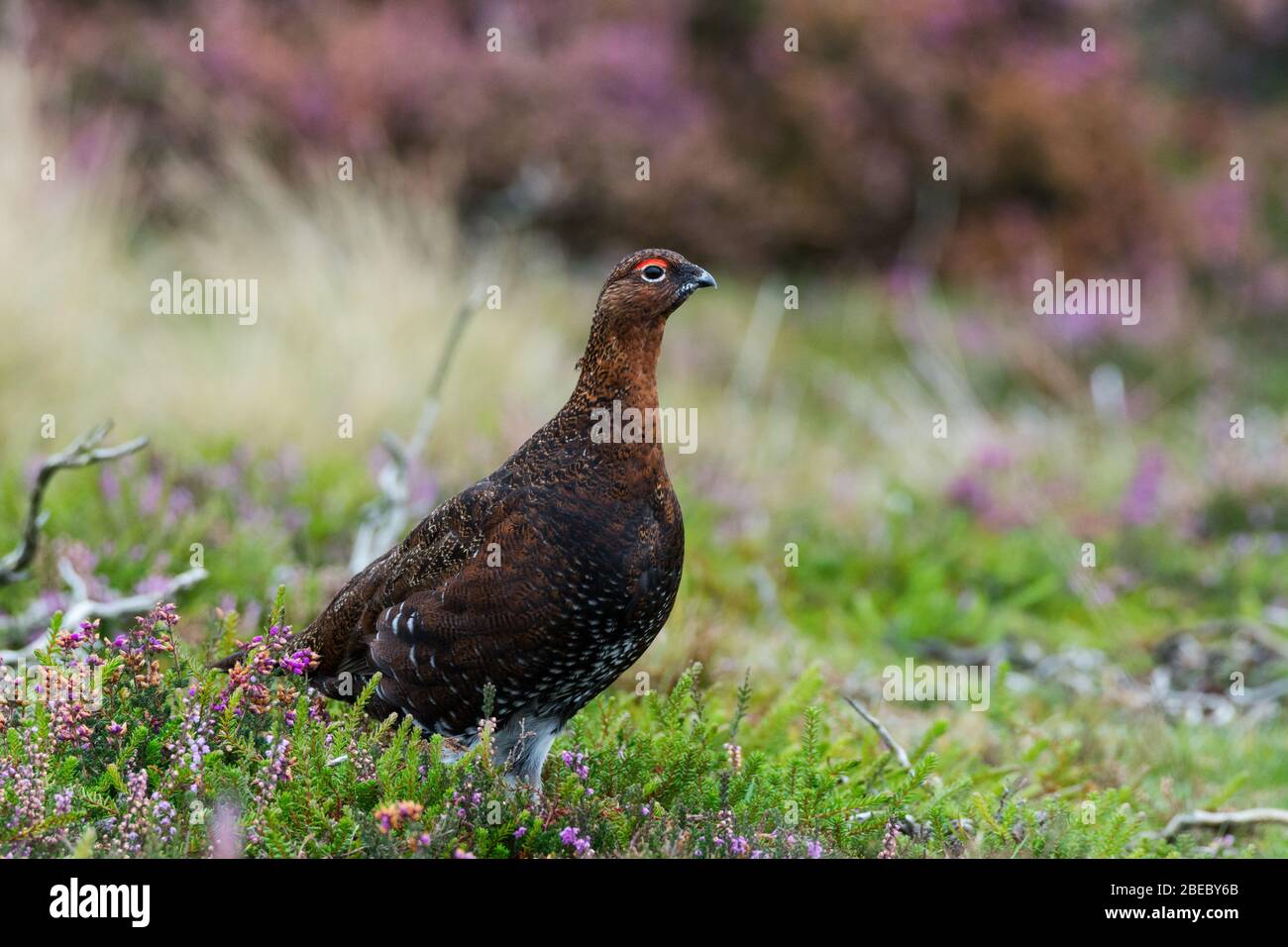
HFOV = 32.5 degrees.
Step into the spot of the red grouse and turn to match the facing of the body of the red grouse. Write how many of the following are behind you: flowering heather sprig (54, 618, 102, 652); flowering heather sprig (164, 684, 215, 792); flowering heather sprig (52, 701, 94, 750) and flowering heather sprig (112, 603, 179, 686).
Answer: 4

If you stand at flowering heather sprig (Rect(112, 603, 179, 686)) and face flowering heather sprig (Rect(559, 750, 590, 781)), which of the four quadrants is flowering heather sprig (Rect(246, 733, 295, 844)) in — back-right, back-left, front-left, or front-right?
front-right

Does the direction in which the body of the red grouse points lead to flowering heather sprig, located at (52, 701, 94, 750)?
no

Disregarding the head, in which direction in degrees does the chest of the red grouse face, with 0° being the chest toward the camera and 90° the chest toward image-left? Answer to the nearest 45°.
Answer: approximately 270°

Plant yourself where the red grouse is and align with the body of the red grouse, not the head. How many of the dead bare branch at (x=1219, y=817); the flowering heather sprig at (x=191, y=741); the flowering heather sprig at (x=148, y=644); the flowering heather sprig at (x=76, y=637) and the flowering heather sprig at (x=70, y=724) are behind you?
4

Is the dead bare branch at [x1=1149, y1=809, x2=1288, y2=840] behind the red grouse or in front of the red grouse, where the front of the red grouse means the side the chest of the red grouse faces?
in front

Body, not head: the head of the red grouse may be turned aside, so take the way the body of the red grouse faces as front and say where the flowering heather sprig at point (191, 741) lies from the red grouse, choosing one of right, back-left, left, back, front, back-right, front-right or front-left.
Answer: back

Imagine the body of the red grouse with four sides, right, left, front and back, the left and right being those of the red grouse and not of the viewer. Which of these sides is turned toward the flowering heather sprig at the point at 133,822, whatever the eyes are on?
back

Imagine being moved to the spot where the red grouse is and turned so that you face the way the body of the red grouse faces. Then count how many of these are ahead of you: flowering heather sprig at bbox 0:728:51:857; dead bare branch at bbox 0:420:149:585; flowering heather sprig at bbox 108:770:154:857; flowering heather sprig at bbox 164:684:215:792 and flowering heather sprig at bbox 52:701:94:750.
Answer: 0

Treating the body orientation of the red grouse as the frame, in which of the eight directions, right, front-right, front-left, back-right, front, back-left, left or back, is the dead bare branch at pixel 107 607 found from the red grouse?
back-left

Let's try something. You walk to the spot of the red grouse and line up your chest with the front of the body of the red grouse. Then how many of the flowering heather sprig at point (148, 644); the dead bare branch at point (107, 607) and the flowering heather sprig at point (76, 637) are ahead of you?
0

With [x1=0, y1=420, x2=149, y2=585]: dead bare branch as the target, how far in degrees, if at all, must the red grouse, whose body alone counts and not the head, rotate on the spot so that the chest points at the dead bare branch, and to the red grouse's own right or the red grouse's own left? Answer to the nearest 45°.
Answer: approximately 135° to the red grouse's own left

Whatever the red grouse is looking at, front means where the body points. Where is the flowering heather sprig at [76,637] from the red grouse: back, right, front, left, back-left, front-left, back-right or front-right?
back
